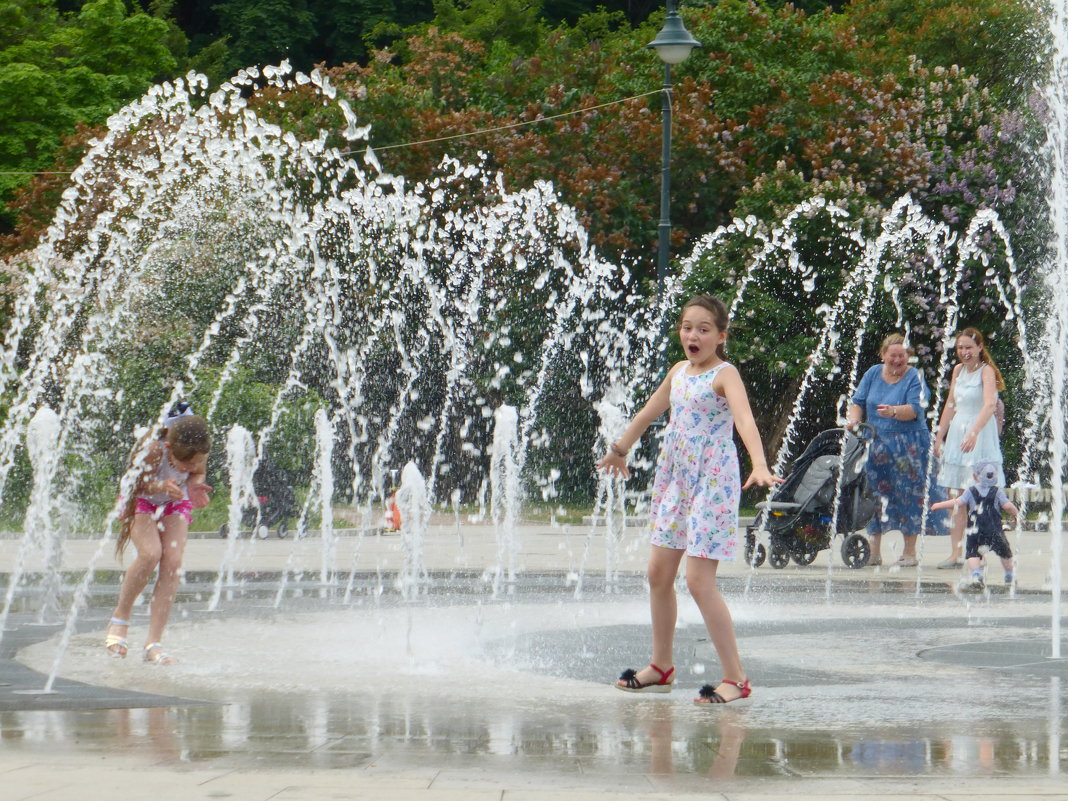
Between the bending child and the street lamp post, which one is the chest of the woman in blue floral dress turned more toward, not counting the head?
the bending child

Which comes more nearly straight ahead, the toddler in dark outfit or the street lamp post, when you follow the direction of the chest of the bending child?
the toddler in dark outfit

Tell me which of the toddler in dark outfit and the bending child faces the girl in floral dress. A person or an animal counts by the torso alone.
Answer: the bending child

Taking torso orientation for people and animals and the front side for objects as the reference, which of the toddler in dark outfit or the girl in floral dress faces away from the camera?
the toddler in dark outfit

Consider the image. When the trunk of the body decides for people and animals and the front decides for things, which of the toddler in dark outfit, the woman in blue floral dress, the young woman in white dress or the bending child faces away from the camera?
the toddler in dark outfit

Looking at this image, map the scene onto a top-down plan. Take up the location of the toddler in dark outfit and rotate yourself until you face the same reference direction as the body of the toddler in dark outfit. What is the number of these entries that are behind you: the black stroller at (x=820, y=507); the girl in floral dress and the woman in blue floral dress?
1

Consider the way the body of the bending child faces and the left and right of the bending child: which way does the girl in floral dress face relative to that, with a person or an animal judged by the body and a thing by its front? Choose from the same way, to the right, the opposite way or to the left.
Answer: to the right

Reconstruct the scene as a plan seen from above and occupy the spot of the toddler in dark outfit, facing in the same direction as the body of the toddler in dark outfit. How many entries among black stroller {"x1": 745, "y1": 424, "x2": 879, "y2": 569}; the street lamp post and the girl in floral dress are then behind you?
1

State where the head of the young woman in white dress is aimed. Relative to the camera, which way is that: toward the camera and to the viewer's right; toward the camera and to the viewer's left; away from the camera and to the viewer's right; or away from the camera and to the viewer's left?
toward the camera and to the viewer's left

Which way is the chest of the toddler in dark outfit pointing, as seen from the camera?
away from the camera

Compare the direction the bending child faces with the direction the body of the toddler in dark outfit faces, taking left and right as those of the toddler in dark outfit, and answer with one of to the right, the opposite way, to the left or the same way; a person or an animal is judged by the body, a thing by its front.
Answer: to the right

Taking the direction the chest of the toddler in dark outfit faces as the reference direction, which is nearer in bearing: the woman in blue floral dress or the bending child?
the woman in blue floral dress
